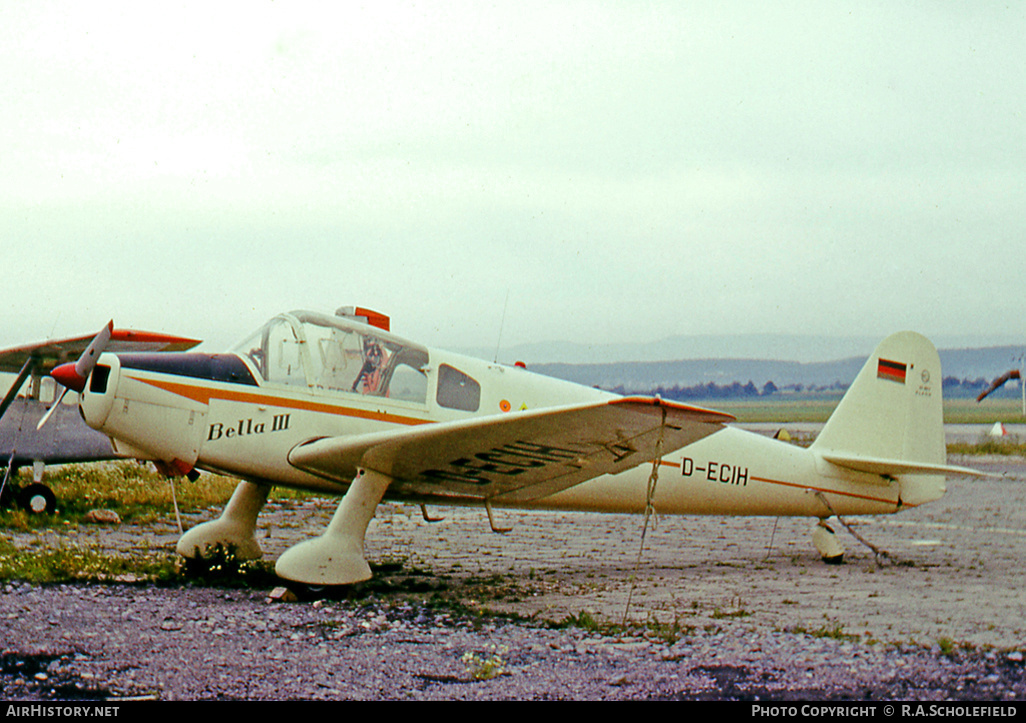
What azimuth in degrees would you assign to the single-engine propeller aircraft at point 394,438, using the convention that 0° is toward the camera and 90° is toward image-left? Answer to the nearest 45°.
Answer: approximately 45°
